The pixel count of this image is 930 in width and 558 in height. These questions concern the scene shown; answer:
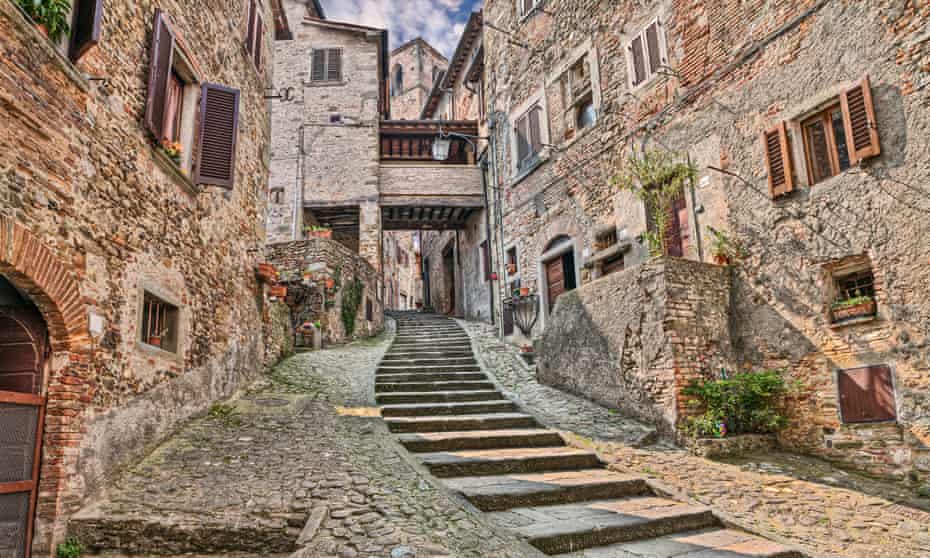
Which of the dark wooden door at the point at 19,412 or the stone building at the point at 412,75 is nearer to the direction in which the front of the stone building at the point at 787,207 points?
the dark wooden door

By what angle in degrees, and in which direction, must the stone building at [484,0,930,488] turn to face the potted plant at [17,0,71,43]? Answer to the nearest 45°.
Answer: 0° — it already faces it

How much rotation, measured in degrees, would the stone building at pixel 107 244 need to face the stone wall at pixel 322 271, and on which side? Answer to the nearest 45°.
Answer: approximately 90° to its left

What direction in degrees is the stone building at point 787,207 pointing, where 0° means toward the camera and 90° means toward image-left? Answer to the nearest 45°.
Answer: approximately 45°

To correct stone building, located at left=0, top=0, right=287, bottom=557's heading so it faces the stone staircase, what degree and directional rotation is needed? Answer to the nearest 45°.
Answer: approximately 45° to its left

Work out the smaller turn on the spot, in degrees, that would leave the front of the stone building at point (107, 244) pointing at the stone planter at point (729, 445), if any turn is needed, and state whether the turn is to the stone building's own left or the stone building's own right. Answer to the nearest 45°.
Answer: approximately 45° to the stone building's own left

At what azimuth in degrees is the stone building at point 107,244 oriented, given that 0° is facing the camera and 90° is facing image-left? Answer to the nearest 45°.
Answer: approximately 315°

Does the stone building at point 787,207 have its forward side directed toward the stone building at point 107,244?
yes

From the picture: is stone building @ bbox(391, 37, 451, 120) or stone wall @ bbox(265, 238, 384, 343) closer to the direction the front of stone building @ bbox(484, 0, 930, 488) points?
the stone wall

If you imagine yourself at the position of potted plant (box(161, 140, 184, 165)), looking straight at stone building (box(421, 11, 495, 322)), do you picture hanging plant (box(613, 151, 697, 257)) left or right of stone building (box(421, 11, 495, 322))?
right

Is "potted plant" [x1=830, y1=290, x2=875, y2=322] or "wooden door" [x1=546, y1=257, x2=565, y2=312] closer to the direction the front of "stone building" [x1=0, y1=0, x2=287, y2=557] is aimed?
the potted plant
